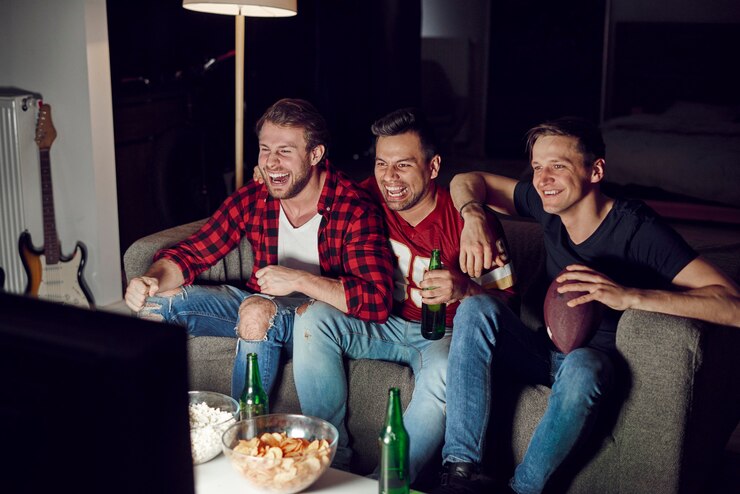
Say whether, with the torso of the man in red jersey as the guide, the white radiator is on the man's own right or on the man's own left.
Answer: on the man's own right

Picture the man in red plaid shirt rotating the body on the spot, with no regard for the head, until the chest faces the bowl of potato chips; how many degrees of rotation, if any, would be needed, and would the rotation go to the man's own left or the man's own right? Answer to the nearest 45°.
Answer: approximately 45° to the man's own left

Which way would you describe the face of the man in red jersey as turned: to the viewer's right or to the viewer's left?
to the viewer's left

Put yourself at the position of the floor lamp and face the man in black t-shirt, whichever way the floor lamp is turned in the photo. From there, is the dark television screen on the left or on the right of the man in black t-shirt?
right

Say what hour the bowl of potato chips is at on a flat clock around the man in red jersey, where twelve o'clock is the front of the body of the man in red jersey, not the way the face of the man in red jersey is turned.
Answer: The bowl of potato chips is roughly at 11 o'clock from the man in red jersey.

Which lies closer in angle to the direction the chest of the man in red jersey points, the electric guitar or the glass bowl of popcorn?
the glass bowl of popcorn

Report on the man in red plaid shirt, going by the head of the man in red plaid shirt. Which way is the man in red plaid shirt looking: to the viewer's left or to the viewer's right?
to the viewer's left

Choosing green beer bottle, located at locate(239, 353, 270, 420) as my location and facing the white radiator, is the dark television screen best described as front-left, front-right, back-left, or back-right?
back-left
